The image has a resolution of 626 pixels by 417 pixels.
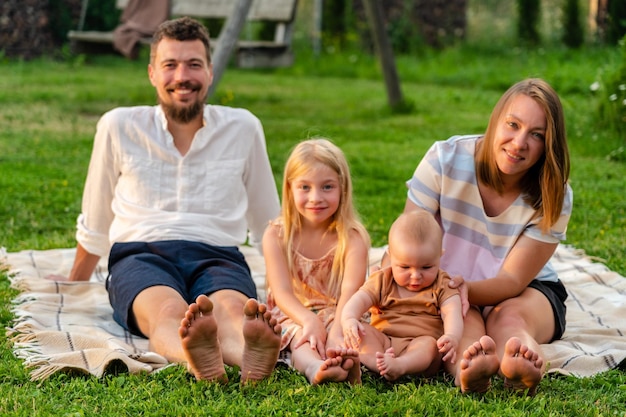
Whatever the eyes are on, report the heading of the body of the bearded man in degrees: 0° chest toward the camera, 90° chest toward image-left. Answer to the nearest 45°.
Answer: approximately 0°

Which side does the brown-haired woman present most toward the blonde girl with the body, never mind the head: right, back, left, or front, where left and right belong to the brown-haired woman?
right

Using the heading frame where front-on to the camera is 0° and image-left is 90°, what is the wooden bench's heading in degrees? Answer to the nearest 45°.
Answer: approximately 0°

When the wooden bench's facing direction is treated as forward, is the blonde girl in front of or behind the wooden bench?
in front

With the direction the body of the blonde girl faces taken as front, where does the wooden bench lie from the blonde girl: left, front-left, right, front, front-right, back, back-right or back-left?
back
